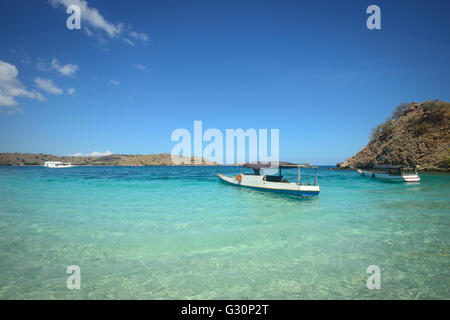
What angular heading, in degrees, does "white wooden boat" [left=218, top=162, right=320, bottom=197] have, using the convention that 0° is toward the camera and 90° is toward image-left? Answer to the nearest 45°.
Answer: approximately 135°
